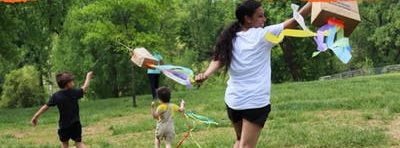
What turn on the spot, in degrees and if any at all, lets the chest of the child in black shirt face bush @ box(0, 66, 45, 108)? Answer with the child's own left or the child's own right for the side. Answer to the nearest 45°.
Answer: approximately 45° to the child's own left

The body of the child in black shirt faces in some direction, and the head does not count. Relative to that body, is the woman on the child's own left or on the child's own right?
on the child's own right

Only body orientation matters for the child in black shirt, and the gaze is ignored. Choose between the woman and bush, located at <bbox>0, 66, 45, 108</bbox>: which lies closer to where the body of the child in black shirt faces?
the bush

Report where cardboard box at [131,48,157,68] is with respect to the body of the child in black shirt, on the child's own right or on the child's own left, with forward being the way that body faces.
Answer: on the child's own right

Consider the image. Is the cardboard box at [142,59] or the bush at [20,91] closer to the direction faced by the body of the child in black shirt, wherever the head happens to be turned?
the bush
